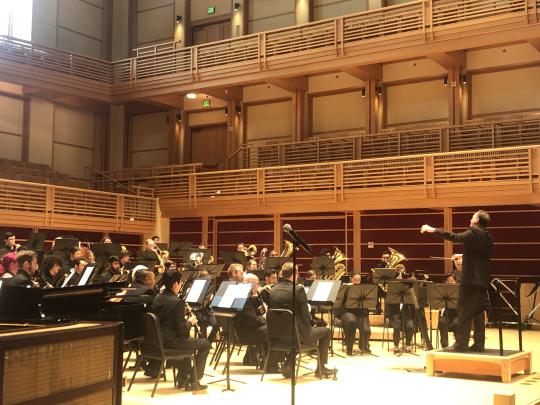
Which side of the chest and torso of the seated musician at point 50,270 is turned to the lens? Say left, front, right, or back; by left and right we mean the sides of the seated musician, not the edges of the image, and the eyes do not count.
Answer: right

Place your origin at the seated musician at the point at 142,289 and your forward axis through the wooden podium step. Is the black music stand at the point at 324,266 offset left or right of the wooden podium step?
left

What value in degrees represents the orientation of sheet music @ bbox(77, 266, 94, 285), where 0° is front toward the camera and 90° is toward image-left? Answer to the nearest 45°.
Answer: approximately 45°

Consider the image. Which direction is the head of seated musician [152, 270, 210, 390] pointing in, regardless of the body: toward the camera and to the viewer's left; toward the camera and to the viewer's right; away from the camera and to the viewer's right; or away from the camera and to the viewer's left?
away from the camera and to the viewer's right

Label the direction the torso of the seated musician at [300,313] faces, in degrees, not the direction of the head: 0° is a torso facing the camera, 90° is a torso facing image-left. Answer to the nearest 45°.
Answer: approximately 225°

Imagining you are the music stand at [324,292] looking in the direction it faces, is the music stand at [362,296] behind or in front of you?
behind

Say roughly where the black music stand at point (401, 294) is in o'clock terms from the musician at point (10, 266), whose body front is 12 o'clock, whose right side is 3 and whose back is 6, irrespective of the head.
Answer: The black music stand is roughly at 12 o'clock from the musician.

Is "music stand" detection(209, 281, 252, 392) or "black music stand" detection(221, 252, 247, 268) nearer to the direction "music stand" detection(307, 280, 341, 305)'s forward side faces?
the "music stand" detection(209, 281, 252, 392)

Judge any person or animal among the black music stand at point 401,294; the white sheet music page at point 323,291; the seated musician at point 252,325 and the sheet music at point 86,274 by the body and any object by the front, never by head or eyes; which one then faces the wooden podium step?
the seated musician
